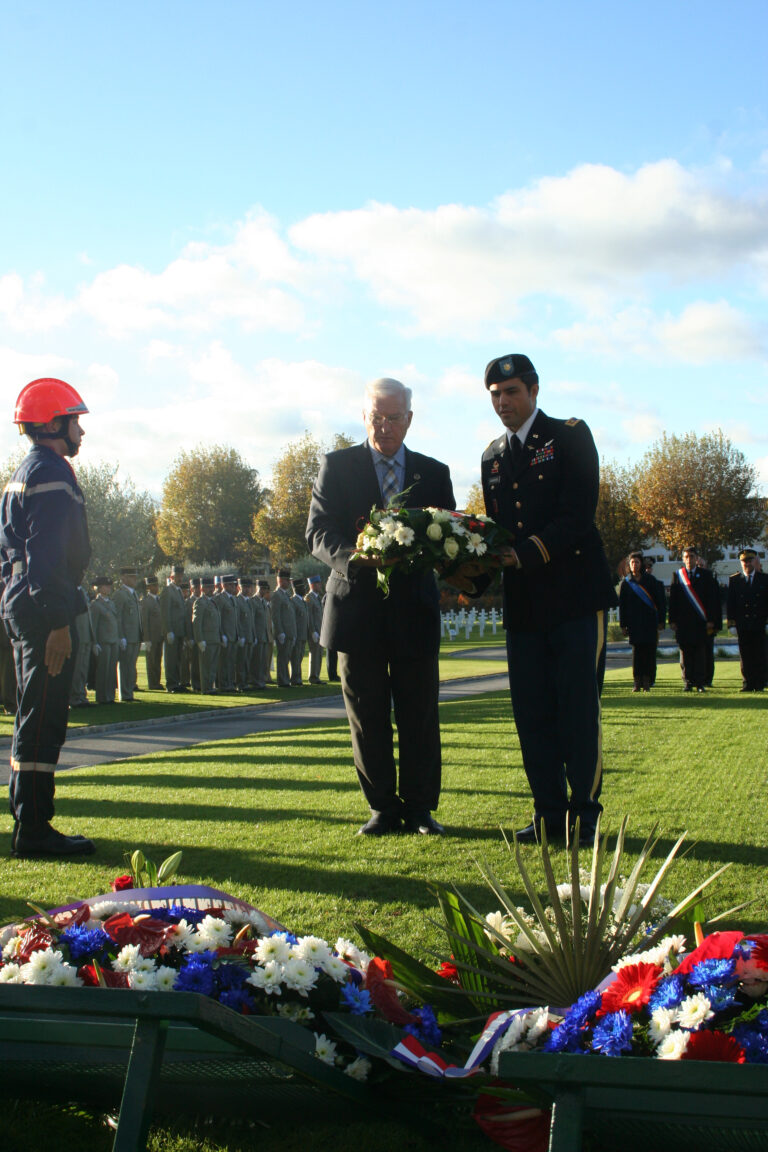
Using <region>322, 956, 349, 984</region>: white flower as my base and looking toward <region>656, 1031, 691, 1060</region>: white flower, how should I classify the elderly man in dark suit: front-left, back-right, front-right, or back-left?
back-left

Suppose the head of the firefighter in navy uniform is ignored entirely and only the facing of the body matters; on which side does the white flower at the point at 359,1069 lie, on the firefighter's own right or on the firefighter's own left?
on the firefighter's own right

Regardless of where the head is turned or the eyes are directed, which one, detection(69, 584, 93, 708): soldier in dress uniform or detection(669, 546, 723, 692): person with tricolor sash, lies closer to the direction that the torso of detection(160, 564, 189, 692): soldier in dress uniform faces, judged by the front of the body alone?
the person with tricolor sash

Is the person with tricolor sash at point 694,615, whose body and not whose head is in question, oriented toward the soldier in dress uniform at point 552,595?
yes

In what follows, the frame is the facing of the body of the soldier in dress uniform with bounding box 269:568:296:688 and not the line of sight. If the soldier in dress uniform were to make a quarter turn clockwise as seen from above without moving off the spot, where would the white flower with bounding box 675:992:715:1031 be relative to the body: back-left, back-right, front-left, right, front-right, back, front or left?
front-left

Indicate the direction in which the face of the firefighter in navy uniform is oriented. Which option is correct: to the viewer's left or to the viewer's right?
to the viewer's right

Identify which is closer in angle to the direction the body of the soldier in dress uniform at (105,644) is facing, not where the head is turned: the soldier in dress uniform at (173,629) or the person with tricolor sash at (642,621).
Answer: the person with tricolor sash

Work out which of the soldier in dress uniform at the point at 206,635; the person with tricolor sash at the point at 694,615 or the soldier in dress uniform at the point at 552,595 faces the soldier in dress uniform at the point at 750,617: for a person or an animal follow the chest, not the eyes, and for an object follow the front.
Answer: the soldier in dress uniform at the point at 206,635

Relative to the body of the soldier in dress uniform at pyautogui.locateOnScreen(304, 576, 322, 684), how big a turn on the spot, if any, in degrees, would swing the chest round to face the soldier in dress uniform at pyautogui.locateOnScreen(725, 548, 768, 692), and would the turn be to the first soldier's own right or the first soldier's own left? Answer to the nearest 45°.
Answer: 0° — they already face them

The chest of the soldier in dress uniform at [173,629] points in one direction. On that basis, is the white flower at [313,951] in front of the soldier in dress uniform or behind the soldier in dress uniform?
in front

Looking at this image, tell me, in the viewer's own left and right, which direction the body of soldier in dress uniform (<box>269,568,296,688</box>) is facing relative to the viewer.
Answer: facing the viewer and to the right of the viewer

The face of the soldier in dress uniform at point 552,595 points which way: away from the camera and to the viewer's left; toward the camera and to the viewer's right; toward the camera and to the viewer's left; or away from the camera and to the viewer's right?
toward the camera and to the viewer's left
